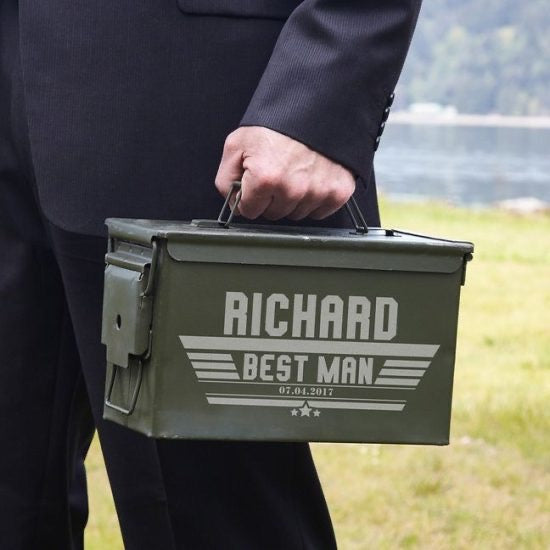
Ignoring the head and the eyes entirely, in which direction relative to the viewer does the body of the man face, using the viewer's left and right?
facing the viewer and to the left of the viewer
